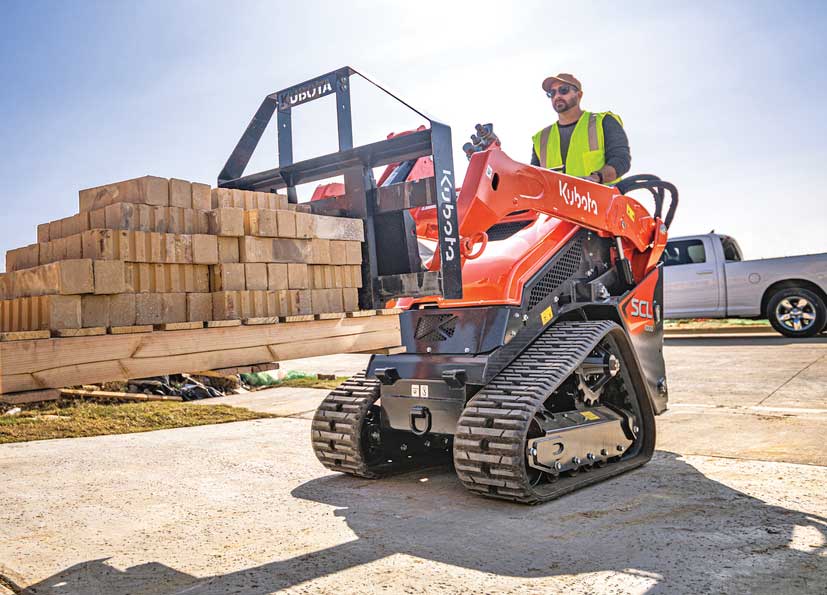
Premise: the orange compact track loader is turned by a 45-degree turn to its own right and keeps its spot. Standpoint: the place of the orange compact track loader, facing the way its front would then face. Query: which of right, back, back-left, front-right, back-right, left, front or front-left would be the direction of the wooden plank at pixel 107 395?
front-right

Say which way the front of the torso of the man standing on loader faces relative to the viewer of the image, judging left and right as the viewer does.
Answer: facing the viewer and to the left of the viewer

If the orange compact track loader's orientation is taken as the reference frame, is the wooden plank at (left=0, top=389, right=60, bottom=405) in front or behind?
in front

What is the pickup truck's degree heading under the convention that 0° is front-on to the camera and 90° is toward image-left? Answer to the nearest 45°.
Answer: approximately 90°

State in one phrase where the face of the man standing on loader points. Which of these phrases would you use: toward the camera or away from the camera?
toward the camera

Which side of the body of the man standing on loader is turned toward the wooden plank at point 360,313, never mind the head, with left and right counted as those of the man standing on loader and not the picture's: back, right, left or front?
front

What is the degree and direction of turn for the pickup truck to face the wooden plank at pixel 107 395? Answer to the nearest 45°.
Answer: approximately 45° to its left

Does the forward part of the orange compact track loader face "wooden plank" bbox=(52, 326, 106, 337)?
yes

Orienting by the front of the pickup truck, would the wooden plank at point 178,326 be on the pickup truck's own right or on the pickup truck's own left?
on the pickup truck's own left

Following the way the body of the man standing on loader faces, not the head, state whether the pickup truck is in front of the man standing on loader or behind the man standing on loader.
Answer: behind

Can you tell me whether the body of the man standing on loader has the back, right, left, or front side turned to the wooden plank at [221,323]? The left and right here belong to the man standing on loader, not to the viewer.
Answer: front

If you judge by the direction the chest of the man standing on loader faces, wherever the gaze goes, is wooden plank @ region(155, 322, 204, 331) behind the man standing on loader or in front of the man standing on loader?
in front

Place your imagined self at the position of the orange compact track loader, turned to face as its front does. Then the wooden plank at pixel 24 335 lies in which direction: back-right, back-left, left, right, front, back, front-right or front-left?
front
